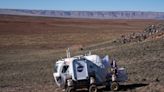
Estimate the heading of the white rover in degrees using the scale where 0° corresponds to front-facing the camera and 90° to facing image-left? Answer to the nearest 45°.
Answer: approximately 45°
